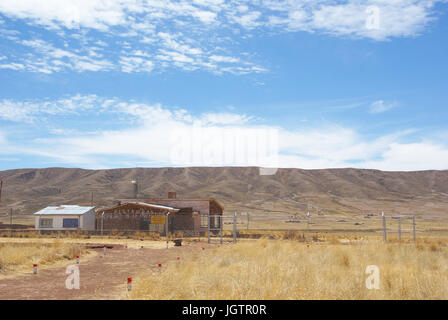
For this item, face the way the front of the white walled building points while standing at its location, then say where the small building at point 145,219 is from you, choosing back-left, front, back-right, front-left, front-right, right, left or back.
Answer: front-left

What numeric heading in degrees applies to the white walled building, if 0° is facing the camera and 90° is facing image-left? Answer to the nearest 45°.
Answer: approximately 0°
